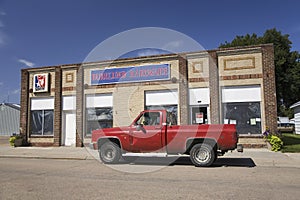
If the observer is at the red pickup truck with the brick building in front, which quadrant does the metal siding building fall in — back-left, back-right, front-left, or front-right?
front-left

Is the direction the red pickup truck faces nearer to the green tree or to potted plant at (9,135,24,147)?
the potted plant

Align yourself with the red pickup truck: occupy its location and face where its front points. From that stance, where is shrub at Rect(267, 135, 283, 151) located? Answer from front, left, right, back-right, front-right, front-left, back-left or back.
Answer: back-right

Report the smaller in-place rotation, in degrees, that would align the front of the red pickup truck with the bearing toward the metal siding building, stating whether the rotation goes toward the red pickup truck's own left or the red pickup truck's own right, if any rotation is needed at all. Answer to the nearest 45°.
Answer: approximately 45° to the red pickup truck's own right

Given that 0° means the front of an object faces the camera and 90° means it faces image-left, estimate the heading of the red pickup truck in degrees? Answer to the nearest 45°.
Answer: approximately 90°

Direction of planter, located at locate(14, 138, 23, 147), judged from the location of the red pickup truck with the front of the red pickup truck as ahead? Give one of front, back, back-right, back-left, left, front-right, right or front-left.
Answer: front-right

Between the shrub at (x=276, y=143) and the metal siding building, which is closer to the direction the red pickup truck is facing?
the metal siding building

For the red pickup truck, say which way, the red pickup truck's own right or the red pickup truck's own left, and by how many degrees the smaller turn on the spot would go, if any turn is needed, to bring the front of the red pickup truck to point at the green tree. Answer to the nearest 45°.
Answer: approximately 135° to the red pickup truck's own right

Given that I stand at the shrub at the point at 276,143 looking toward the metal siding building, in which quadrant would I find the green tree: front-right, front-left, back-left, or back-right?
front-right

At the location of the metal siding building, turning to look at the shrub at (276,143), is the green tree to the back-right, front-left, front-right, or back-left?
front-left
